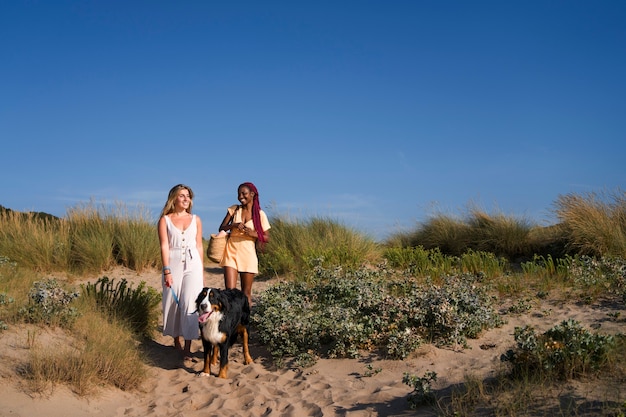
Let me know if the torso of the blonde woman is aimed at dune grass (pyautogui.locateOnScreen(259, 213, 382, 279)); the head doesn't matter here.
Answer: no

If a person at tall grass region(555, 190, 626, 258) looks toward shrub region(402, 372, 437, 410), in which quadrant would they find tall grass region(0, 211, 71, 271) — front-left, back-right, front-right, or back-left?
front-right

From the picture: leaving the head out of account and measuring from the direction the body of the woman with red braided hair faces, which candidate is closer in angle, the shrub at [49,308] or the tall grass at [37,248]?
the shrub

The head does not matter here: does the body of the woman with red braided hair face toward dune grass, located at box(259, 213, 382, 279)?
no

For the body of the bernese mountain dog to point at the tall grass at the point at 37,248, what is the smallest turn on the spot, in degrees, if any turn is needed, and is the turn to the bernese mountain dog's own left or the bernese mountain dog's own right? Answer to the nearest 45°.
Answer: approximately 90° to the bernese mountain dog's own right

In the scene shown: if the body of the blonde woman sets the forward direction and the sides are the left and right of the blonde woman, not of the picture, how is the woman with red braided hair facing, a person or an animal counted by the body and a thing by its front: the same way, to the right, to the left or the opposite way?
the same way

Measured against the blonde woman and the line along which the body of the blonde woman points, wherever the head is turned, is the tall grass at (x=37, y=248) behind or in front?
behind

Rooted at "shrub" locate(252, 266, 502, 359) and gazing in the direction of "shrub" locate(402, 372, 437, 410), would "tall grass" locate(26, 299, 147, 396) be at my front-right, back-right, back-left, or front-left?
front-right

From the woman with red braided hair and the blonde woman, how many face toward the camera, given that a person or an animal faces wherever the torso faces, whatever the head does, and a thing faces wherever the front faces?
2

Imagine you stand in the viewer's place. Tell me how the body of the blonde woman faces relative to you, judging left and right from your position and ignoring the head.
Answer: facing the viewer

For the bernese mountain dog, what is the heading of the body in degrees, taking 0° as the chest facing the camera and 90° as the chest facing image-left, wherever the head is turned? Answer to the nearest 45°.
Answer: approximately 45°

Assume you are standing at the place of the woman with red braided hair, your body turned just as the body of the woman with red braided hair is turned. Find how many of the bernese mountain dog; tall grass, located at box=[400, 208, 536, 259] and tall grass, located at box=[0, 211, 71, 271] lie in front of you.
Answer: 1

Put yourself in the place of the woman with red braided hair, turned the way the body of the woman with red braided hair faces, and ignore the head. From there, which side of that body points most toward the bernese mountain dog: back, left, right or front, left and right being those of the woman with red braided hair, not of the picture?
front

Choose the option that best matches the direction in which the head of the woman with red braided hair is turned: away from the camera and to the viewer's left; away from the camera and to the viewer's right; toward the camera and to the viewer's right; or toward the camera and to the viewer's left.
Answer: toward the camera and to the viewer's left

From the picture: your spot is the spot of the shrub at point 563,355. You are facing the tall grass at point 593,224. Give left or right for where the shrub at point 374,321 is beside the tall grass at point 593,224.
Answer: left

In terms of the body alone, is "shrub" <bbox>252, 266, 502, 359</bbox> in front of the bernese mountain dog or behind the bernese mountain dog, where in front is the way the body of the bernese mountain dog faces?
behind
